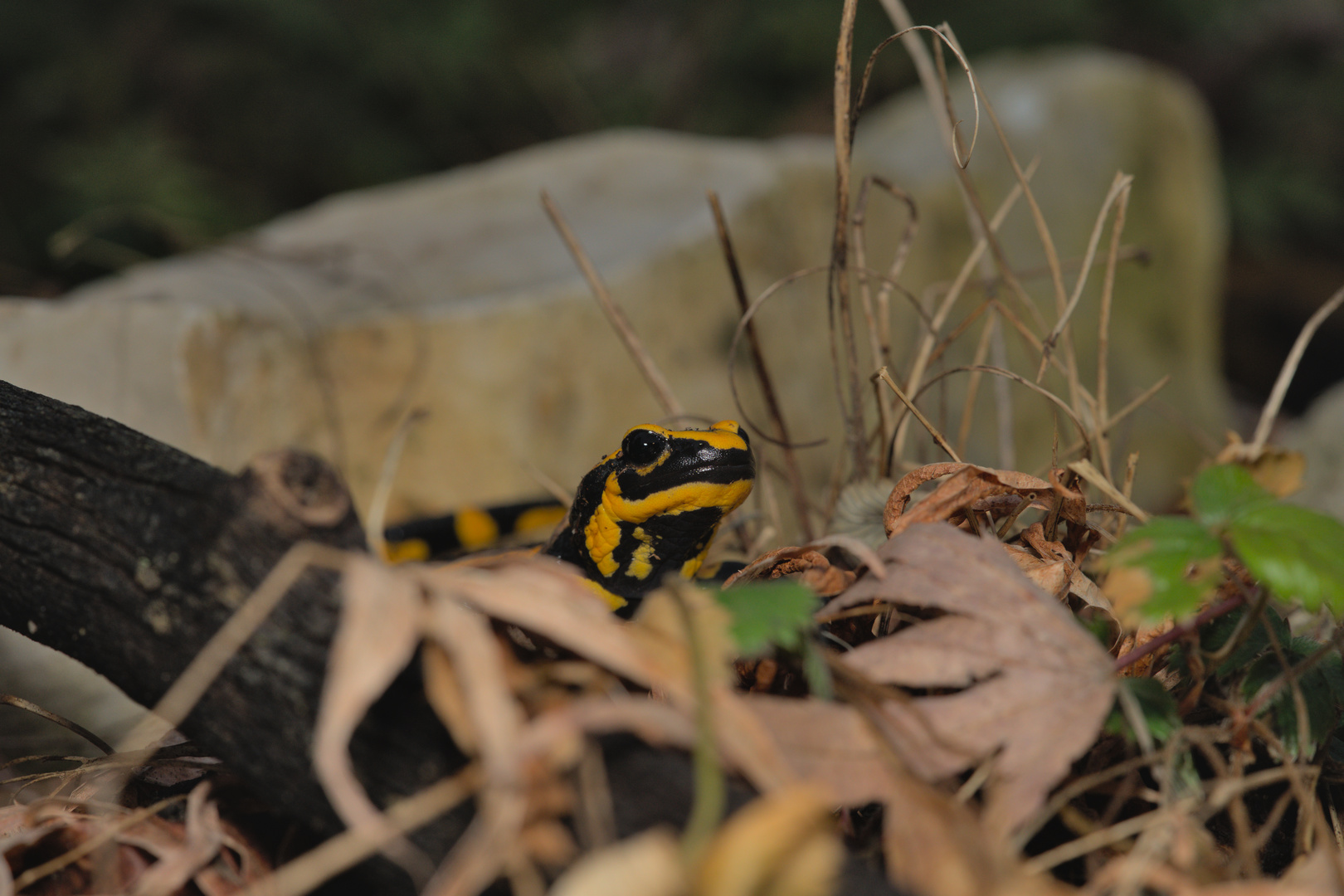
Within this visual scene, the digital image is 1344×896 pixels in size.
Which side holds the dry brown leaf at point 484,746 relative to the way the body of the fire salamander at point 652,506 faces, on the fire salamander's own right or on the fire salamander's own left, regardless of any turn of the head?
on the fire salamander's own right

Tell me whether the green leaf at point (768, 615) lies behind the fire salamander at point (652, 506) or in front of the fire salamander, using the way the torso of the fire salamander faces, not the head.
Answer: in front

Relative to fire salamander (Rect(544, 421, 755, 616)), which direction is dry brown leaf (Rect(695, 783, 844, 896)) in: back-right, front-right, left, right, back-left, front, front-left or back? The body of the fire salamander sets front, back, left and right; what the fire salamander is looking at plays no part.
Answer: front-right

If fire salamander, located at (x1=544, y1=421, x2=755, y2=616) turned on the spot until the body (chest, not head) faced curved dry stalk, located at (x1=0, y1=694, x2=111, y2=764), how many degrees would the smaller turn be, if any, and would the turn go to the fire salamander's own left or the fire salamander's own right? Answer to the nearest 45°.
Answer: approximately 90° to the fire salamander's own right

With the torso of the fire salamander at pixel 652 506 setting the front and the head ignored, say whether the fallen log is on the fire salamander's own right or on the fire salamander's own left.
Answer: on the fire salamander's own right

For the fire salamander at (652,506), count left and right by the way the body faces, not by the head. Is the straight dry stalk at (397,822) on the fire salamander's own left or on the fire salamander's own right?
on the fire salamander's own right

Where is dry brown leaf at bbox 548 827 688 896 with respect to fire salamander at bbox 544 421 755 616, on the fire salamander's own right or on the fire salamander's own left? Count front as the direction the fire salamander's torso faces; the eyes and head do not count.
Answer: on the fire salamander's own right

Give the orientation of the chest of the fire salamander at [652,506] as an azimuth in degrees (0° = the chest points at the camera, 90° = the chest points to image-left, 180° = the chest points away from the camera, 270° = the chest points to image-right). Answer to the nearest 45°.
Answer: approximately 315°
